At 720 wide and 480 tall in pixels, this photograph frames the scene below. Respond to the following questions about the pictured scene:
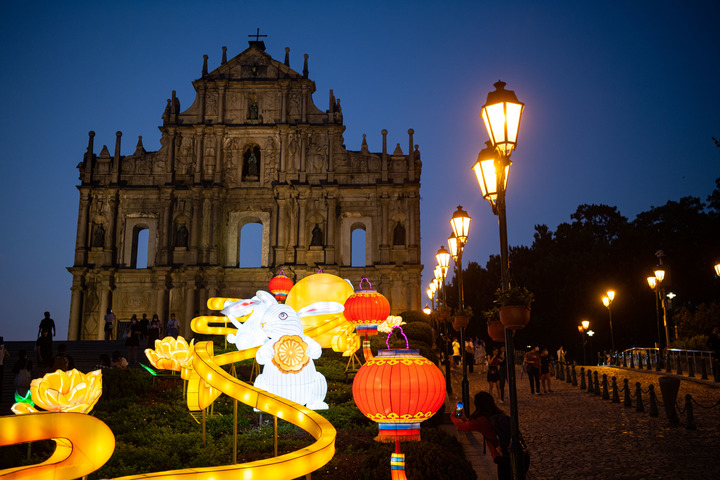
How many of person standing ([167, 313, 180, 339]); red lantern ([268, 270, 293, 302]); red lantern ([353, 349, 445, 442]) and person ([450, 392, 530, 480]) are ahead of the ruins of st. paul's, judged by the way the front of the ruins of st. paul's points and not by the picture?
4

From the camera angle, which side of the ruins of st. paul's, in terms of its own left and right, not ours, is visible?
front

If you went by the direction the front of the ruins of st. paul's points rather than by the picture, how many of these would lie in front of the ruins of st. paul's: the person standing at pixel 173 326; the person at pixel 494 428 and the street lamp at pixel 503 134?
3

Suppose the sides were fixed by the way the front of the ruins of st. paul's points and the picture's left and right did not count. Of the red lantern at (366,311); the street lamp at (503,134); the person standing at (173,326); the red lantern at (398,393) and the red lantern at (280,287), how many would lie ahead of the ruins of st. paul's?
5

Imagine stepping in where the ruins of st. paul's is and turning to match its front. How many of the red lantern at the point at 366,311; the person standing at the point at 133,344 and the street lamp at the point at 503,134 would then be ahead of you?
3

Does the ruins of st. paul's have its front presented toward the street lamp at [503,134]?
yes

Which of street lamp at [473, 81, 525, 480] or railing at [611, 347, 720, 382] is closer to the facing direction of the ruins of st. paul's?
the street lamp

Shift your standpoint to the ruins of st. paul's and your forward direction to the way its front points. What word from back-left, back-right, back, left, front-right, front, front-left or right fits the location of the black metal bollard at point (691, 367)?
front-left

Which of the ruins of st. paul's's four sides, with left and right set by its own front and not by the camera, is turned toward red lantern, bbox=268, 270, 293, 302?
front

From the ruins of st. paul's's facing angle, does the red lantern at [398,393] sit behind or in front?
in front

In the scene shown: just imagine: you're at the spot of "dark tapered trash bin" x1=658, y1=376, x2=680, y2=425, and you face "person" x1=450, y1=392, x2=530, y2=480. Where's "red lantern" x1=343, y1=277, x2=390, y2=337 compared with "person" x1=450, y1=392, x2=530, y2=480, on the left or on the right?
right

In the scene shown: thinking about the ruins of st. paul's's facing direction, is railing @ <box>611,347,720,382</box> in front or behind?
in front

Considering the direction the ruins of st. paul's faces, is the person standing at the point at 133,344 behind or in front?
in front

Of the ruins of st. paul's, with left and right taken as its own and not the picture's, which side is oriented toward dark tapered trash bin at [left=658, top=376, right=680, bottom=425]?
front

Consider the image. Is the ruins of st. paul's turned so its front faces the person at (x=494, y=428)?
yes
